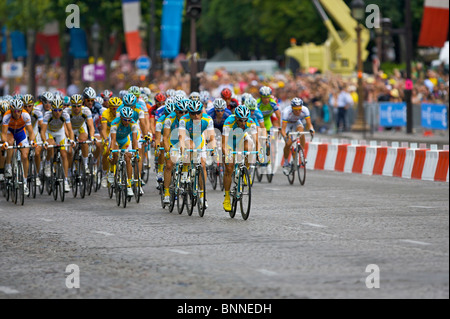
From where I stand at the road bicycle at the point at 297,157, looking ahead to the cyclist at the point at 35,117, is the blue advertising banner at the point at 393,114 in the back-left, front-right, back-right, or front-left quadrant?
back-right

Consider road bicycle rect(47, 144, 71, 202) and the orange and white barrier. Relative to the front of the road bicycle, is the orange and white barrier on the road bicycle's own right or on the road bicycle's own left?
on the road bicycle's own left

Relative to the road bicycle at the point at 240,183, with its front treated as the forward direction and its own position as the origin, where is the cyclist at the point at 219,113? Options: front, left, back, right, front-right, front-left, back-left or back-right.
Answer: back

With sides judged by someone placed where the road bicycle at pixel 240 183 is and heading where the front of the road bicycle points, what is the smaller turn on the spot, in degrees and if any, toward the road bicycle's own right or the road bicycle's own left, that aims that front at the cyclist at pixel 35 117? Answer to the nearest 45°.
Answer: approximately 135° to the road bicycle's own right

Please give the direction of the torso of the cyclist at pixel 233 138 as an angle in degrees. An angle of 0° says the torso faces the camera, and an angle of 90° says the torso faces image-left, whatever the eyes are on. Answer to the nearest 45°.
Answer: approximately 0°

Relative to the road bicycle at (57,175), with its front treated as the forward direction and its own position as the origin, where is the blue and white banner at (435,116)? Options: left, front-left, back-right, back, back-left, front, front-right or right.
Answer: back-left

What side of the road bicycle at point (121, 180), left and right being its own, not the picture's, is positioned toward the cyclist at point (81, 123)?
back
